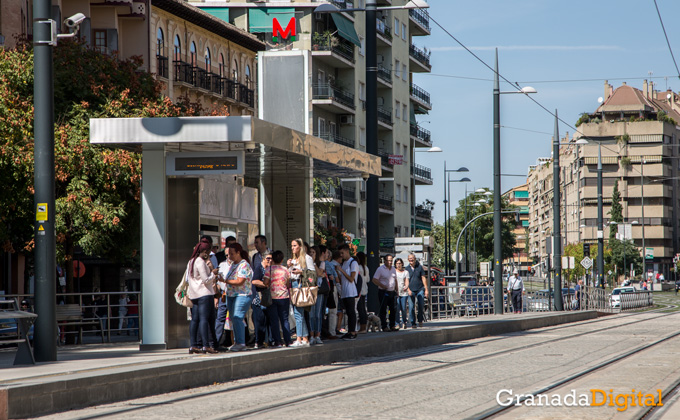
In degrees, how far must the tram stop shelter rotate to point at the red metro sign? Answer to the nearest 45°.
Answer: approximately 135° to its left

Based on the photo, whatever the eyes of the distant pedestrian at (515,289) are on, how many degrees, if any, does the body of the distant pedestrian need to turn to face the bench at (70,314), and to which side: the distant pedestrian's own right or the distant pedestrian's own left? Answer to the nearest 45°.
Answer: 0° — they already face it

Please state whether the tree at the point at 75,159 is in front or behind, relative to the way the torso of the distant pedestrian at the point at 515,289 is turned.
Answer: in front

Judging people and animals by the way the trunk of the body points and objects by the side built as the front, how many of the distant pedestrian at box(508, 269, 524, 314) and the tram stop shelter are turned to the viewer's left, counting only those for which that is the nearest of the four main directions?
0

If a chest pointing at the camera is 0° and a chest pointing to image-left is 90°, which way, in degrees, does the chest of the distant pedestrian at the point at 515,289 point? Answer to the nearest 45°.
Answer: approximately 0°
